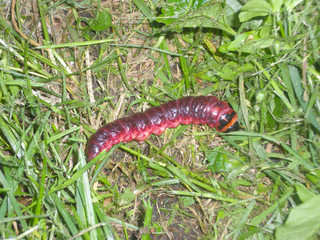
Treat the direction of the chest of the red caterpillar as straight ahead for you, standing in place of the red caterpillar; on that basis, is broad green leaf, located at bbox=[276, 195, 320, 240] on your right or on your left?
on your right

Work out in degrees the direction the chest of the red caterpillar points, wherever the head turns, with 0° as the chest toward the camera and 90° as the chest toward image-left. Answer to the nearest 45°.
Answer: approximately 270°

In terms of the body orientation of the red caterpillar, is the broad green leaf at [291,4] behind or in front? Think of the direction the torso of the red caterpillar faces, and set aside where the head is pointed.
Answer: in front

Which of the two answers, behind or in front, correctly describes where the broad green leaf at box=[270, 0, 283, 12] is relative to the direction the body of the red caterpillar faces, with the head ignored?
in front
